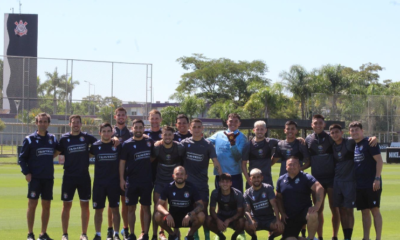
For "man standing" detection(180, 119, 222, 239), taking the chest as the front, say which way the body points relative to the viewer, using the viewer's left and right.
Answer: facing the viewer

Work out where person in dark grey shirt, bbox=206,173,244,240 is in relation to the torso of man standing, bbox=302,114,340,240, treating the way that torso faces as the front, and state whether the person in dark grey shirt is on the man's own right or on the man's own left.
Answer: on the man's own right

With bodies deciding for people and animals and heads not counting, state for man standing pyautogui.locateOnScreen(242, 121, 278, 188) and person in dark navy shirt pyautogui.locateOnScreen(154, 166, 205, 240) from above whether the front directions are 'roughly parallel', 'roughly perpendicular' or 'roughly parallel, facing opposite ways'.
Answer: roughly parallel

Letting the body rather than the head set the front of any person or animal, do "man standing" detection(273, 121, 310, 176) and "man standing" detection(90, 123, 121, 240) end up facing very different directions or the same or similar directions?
same or similar directions

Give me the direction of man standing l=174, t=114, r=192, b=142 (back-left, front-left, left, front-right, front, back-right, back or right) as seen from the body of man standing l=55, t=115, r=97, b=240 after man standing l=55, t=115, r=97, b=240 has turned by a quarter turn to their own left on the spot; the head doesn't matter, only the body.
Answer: front

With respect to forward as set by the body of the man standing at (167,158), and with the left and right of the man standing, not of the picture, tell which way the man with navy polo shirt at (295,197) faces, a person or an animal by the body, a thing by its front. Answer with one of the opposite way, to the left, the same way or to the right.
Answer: the same way

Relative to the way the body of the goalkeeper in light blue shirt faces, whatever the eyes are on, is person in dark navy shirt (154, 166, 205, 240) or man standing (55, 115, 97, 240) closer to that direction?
the person in dark navy shirt

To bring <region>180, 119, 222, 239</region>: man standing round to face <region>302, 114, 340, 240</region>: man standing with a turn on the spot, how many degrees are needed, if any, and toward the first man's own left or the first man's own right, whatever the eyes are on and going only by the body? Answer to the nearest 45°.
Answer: approximately 90° to the first man's own left

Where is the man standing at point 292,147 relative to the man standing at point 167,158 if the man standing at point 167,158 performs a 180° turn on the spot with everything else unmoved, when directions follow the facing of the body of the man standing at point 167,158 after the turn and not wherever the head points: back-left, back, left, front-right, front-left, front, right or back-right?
right

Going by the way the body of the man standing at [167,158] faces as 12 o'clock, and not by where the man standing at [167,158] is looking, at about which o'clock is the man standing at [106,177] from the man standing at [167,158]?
the man standing at [106,177] is roughly at 3 o'clock from the man standing at [167,158].

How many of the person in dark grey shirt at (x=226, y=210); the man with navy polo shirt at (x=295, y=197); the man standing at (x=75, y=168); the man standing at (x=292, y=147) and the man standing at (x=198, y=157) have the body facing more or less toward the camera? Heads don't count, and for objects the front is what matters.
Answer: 5

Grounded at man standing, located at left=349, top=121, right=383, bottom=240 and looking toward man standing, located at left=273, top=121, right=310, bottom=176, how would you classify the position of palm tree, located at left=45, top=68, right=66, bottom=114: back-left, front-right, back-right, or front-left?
front-right

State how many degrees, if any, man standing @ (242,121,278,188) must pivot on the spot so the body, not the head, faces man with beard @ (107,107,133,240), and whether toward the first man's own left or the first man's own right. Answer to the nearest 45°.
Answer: approximately 90° to the first man's own right

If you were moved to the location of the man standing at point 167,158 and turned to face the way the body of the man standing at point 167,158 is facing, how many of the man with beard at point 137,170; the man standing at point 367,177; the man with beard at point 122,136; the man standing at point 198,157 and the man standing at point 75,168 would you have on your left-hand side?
2

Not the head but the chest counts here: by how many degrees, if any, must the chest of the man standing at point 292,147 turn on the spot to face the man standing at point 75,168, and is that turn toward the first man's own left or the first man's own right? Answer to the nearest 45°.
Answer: approximately 90° to the first man's own right

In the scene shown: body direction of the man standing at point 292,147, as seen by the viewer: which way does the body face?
toward the camera

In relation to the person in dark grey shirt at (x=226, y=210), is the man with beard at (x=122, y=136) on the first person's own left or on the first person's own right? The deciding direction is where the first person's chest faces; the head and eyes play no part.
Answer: on the first person's own right

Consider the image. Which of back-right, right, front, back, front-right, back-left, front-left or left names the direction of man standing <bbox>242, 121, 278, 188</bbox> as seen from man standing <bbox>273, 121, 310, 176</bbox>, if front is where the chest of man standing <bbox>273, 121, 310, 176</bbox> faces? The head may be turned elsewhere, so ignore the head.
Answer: right

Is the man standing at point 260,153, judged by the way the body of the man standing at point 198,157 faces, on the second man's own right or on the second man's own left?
on the second man's own left

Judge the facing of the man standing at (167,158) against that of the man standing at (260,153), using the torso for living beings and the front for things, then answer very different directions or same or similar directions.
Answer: same or similar directions
